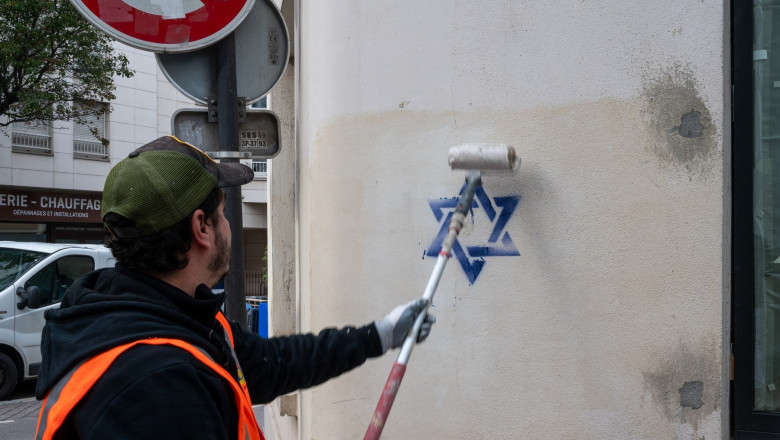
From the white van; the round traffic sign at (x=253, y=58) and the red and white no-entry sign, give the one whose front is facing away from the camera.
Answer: the round traffic sign

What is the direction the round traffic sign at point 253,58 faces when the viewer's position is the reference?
facing away from the viewer

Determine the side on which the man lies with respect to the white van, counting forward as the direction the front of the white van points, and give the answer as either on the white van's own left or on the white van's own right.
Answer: on the white van's own left

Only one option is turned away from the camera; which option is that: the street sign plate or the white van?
the street sign plate

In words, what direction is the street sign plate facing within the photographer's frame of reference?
facing away from the viewer

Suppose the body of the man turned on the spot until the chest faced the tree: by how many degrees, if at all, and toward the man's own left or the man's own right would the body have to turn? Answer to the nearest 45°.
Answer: approximately 45° to the man's own left

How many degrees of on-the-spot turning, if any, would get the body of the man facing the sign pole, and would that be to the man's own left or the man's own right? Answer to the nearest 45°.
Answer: approximately 45° to the man's own left

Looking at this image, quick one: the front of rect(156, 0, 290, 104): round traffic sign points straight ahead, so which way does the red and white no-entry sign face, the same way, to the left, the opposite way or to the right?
the opposite way

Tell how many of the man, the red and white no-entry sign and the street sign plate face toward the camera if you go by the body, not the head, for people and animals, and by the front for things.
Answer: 1
